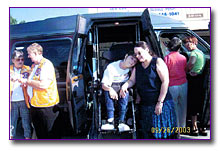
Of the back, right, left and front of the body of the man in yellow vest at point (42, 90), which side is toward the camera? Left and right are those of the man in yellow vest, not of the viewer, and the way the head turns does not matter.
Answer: left

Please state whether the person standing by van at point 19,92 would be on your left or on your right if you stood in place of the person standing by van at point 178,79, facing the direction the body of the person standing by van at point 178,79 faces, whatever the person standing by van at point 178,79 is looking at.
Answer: on your left

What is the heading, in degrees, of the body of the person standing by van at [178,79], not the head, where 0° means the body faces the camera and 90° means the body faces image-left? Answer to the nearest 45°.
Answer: approximately 180°

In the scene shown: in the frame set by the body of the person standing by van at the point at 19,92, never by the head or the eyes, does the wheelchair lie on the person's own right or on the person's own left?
on the person's own left

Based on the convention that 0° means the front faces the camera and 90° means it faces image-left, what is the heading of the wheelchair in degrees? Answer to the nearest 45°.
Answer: approximately 0°

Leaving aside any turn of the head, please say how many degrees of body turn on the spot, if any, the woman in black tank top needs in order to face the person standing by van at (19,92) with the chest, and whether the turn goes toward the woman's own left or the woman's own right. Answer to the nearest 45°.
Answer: approximately 45° to the woman's own right

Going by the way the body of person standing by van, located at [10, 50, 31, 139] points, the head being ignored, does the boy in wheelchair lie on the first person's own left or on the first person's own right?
on the first person's own left
